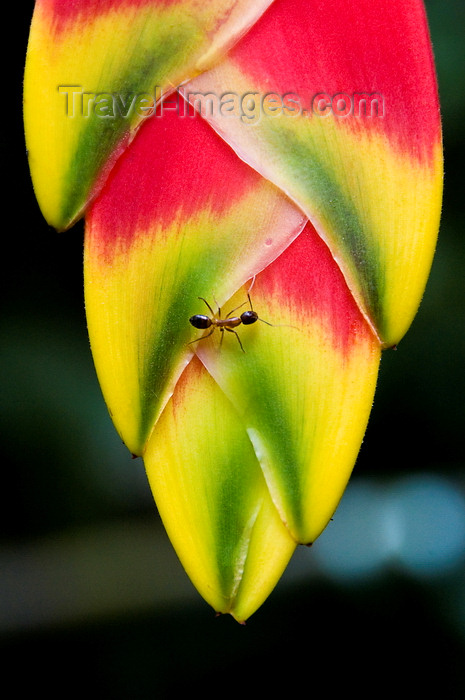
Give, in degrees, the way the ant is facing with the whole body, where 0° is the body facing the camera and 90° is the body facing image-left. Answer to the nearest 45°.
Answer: approximately 270°
